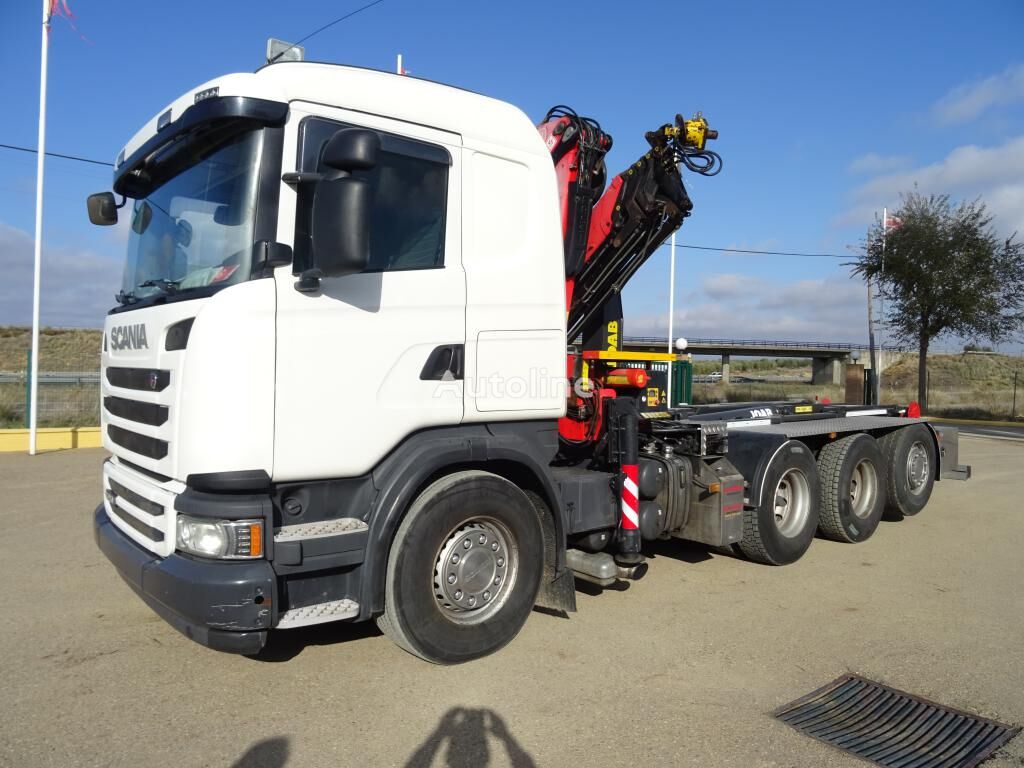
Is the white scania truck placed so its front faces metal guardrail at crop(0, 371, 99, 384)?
no

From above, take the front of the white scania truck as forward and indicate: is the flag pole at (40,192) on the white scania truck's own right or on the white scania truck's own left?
on the white scania truck's own right

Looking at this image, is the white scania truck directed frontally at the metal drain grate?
no

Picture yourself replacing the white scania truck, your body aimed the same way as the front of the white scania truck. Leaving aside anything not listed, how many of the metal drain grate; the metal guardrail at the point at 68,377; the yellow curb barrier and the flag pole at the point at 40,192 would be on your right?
3

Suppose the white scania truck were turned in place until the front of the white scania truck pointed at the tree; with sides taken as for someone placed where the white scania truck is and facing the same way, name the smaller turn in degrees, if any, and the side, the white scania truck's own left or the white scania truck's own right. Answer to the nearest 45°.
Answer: approximately 180°

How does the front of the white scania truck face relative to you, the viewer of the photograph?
facing the viewer and to the left of the viewer

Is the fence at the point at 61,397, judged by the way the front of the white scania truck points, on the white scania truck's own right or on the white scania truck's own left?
on the white scania truck's own right

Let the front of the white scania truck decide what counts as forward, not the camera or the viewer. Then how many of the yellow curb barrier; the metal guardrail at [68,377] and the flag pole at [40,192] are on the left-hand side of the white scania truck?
0

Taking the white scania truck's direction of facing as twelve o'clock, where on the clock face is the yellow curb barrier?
The yellow curb barrier is roughly at 3 o'clock from the white scania truck.
